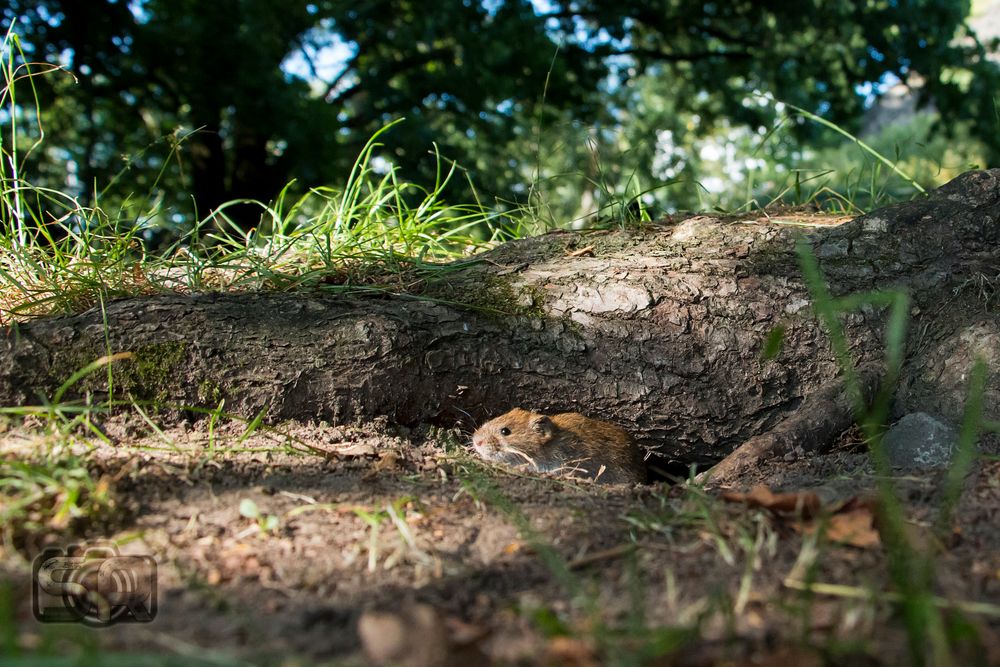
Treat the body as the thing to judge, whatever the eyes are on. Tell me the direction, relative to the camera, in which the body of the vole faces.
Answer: to the viewer's left

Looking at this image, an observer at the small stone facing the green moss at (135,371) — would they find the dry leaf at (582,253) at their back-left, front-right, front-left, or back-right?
front-right

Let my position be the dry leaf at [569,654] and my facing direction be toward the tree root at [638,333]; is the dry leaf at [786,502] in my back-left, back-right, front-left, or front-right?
front-right

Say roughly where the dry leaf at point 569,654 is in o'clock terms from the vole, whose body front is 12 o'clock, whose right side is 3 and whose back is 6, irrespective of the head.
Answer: The dry leaf is roughly at 9 o'clock from the vole.

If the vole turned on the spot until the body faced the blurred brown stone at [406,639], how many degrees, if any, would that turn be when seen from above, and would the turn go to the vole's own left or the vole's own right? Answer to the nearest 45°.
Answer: approximately 90° to the vole's own left

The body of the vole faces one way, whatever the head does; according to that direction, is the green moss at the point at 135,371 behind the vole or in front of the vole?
in front

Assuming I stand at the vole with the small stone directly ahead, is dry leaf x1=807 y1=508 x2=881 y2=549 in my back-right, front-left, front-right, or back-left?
front-right
